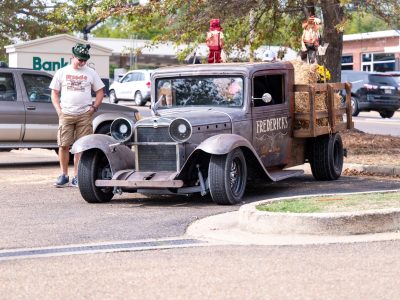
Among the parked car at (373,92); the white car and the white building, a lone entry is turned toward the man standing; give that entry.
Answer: the white building

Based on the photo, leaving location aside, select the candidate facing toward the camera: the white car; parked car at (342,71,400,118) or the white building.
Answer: the white building

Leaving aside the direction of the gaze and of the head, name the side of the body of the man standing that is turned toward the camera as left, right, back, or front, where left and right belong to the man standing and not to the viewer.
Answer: front

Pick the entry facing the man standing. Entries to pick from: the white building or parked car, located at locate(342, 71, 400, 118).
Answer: the white building

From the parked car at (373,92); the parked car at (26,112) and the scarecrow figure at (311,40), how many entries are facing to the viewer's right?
1

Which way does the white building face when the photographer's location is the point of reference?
facing the viewer

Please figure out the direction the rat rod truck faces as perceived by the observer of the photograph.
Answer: facing the viewer and to the left of the viewer

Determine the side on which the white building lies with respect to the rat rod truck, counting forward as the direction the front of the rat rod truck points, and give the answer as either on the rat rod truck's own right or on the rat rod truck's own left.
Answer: on the rat rod truck's own right

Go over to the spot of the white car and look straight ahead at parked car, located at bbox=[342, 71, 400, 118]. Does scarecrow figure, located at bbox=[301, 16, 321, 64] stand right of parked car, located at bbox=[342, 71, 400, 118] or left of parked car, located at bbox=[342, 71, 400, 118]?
right

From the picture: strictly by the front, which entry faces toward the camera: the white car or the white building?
the white building

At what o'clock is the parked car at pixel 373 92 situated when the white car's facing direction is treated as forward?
The parked car is roughly at 6 o'clock from the white car.

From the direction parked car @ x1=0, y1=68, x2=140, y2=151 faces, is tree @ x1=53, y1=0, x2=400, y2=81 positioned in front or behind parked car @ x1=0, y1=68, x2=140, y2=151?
in front

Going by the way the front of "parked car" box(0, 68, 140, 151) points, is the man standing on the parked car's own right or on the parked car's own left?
on the parked car's own right

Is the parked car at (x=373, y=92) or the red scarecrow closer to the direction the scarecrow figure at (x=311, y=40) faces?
the red scarecrow

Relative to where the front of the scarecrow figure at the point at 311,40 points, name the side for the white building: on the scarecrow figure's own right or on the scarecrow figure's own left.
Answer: on the scarecrow figure's own right
